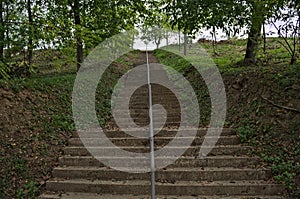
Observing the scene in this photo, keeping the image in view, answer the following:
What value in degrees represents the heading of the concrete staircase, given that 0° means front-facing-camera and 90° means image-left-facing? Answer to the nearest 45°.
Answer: approximately 0°
